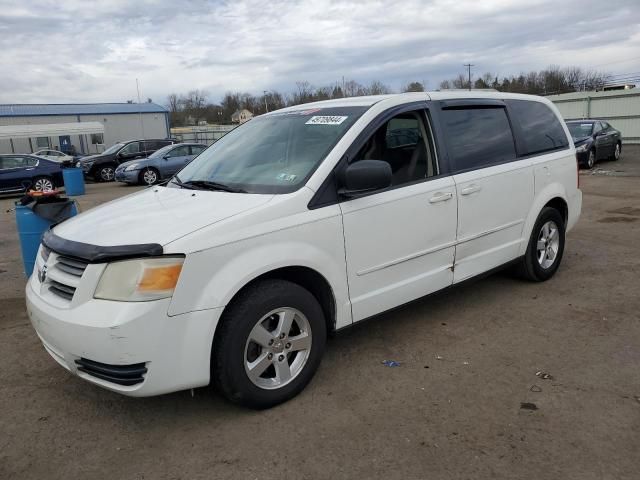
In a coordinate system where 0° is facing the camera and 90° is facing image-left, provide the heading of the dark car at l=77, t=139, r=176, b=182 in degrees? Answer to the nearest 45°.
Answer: approximately 45°

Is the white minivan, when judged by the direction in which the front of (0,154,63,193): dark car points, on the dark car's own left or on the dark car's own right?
on the dark car's own left

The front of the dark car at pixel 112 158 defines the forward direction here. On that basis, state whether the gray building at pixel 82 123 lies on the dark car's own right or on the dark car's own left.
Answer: on the dark car's own right

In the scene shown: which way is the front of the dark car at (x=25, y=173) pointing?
to the viewer's left

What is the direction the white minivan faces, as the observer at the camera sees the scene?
facing the viewer and to the left of the viewer

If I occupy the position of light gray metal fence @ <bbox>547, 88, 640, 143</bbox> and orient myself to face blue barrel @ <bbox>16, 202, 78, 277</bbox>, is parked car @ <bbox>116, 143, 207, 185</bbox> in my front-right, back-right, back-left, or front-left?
front-right
